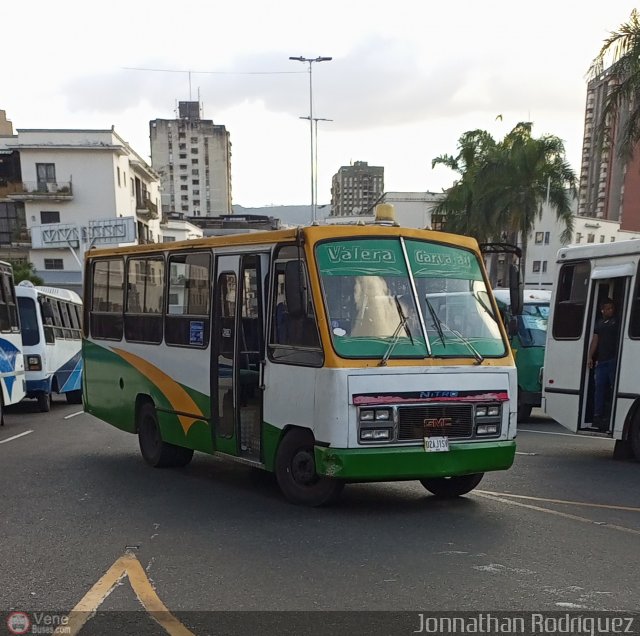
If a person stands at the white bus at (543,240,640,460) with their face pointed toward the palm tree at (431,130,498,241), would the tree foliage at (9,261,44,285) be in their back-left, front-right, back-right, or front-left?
front-left

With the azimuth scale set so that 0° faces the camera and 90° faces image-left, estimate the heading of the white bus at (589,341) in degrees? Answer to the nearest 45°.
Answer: approximately 315°

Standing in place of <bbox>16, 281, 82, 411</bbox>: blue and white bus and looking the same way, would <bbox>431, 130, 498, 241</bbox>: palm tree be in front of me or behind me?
behind

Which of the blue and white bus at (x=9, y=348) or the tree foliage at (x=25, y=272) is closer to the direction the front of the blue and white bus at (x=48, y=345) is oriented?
the blue and white bus

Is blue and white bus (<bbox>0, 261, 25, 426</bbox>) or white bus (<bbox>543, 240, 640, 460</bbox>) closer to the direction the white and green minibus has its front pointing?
the white bus

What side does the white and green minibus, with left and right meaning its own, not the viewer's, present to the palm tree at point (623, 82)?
left

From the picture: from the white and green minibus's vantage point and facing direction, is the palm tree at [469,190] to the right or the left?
on its left

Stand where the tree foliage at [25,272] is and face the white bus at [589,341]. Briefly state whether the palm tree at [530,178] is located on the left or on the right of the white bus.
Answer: left

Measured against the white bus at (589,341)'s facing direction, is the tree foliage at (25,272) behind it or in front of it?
behind

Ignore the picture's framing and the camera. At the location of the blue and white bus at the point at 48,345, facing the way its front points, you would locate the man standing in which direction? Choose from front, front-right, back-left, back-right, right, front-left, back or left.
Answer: left

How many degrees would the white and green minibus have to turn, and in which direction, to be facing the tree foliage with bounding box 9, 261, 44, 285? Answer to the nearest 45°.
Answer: approximately 180°

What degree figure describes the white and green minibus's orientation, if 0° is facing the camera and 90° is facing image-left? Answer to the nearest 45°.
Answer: approximately 315°
